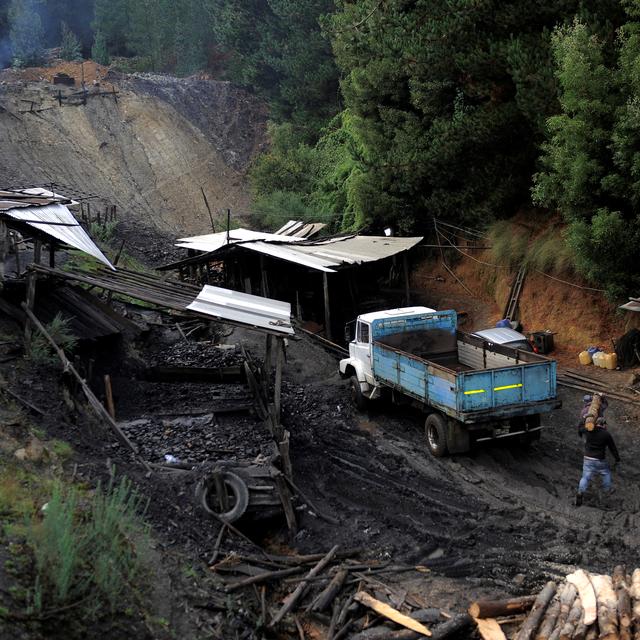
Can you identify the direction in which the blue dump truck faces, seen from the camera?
facing away from the viewer and to the left of the viewer

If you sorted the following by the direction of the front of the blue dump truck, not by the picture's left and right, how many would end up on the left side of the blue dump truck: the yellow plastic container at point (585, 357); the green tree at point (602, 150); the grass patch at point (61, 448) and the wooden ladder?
1

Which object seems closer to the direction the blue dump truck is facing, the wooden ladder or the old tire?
the wooden ladder

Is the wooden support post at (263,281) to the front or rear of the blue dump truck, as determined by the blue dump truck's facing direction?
to the front

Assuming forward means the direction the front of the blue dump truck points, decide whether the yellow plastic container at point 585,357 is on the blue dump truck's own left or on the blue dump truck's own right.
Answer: on the blue dump truck's own right

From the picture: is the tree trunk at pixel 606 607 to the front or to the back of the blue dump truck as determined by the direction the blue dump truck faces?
to the back

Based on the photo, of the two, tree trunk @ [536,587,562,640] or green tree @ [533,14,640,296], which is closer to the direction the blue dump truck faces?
the green tree

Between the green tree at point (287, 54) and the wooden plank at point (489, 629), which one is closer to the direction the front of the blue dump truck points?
the green tree

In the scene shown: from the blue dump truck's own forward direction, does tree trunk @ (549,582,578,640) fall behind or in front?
behind

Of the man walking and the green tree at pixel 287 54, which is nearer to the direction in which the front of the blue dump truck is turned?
the green tree

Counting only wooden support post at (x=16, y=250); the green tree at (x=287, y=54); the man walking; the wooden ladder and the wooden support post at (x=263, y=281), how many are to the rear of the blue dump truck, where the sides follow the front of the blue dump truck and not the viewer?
1

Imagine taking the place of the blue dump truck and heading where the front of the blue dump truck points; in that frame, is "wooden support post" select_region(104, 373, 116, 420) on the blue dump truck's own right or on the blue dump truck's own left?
on the blue dump truck's own left

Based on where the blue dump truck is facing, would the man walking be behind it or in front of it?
behind

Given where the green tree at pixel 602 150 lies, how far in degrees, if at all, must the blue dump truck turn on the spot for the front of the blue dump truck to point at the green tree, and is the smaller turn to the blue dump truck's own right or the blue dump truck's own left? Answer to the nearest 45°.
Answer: approximately 90° to the blue dump truck's own right

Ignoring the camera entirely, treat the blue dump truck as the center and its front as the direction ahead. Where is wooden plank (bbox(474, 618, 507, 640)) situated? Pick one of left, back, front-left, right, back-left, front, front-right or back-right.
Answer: back-left

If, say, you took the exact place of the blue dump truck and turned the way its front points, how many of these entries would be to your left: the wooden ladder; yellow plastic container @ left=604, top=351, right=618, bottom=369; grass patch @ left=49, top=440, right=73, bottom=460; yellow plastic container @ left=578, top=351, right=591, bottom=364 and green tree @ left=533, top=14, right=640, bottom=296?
1

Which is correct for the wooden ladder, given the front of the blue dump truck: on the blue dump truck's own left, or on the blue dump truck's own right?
on the blue dump truck's own right

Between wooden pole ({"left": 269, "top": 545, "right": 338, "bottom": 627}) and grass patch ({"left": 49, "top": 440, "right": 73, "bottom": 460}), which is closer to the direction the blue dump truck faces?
the grass patch

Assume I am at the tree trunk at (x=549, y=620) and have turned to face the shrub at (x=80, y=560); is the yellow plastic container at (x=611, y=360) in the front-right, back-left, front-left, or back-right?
back-right

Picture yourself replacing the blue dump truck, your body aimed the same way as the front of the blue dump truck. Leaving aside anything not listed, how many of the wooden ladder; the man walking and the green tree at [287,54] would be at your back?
1
